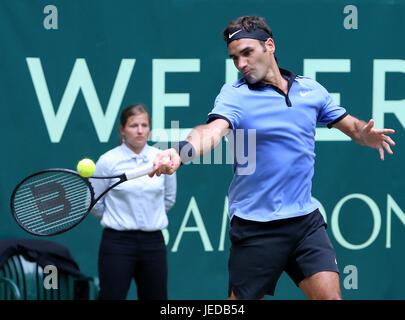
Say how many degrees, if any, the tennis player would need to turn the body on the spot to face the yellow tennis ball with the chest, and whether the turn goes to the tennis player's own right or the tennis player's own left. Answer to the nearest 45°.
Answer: approximately 90° to the tennis player's own right

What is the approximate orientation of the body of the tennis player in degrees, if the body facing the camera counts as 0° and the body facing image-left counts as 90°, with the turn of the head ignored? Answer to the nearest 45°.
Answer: approximately 0°
